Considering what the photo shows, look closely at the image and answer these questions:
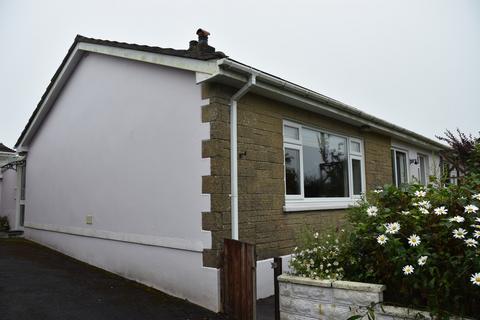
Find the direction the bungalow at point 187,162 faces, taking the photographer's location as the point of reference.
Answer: facing the viewer and to the right of the viewer

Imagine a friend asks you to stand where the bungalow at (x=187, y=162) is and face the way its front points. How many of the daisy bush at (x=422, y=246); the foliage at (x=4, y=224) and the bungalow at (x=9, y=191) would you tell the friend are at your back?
2

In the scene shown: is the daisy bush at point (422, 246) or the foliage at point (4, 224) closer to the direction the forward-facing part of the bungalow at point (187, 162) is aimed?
the daisy bush

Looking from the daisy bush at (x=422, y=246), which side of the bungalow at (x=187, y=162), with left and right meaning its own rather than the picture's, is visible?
front

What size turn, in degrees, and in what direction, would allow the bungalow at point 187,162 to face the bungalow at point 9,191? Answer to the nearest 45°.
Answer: approximately 180°

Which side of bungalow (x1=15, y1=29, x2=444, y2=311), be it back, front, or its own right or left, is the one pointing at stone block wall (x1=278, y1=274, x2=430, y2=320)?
front

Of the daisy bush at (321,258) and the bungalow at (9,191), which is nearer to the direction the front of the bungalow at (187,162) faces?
the daisy bush

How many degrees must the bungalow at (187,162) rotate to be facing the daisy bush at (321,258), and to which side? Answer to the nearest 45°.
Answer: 0° — it already faces it

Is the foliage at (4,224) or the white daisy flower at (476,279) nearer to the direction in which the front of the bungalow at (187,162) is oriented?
the white daisy flower
